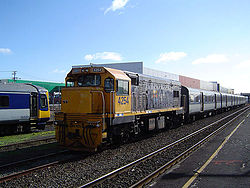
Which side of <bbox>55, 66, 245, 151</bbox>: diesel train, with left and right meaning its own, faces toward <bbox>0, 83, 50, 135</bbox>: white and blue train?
right

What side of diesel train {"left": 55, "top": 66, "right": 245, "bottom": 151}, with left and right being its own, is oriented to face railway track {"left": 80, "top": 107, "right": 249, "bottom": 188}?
left

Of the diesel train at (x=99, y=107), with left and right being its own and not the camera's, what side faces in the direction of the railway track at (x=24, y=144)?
front

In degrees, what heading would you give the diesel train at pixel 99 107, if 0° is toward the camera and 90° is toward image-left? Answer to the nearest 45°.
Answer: approximately 45°
